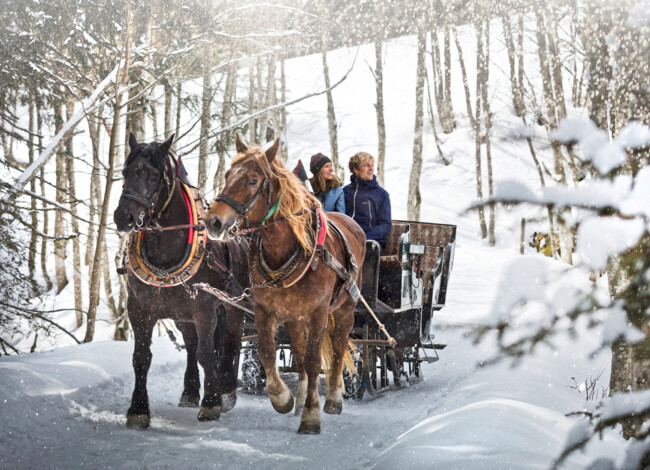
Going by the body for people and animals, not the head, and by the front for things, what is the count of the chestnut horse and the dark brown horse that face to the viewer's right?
0

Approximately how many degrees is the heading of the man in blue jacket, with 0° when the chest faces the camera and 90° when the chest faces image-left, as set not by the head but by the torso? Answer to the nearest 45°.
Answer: approximately 45°

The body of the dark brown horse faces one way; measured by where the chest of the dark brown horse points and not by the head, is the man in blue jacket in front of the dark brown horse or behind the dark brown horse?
behind

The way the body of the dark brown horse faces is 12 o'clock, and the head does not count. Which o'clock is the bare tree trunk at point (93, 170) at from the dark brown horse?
The bare tree trunk is roughly at 4 o'clock from the dark brown horse.

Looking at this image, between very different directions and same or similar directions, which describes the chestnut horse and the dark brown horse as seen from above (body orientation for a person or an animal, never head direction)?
same or similar directions

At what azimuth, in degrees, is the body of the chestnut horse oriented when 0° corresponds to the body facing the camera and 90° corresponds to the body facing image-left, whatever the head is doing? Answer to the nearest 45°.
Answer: approximately 45°

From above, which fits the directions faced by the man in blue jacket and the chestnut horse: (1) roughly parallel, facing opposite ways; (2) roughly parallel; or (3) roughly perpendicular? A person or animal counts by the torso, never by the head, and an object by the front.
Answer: roughly parallel

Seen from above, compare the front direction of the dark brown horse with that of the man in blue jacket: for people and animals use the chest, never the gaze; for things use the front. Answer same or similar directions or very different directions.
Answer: same or similar directions

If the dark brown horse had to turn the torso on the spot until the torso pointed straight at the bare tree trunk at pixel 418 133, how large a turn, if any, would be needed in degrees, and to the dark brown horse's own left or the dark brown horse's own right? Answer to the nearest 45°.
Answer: approximately 180°

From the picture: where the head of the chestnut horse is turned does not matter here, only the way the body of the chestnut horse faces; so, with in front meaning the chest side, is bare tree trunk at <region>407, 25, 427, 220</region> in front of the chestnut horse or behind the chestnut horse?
behind

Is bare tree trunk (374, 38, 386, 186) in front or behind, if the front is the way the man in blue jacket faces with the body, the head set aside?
behind

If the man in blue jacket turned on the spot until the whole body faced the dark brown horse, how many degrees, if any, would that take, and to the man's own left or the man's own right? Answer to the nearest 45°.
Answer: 0° — they already face it
